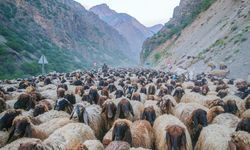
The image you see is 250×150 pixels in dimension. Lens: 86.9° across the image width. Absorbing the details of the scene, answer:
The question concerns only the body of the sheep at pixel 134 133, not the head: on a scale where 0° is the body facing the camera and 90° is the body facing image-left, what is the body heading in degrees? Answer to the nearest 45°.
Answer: approximately 45°

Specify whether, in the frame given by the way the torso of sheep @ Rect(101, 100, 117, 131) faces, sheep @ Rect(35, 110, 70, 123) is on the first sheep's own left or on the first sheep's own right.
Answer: on the first sheep's own right

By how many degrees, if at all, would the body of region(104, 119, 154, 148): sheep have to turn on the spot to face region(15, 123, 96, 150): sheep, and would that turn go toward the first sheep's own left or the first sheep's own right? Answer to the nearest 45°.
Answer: approximately 45° to the first sheep's own right

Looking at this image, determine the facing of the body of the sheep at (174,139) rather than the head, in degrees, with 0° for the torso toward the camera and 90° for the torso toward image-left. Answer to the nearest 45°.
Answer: approximately 0°

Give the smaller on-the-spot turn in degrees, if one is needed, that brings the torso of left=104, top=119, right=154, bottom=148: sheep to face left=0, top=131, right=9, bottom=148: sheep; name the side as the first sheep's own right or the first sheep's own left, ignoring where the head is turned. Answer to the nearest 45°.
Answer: approximately 45° to the first sheep's own right

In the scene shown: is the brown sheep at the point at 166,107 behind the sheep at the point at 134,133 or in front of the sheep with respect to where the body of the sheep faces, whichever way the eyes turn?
behind

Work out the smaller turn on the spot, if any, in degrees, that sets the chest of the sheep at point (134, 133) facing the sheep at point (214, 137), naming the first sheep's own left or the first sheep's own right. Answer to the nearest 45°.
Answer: approximately 135° to the first sheep's own left

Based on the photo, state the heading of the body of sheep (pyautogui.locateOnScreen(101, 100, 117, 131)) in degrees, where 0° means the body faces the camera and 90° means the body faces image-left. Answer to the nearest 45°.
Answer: approximately 0°
